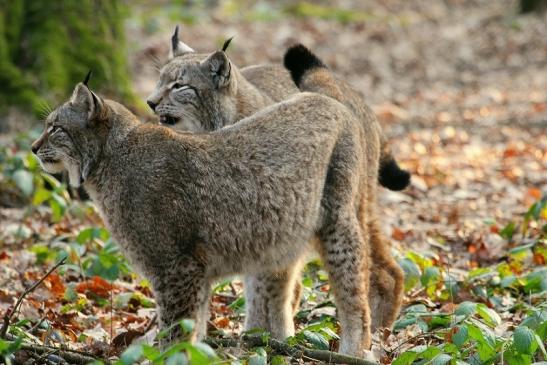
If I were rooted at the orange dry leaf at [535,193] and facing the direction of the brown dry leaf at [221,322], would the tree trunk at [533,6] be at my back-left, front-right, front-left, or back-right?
back-right

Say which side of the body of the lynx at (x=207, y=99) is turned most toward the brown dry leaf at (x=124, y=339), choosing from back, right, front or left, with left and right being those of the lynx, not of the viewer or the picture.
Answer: left

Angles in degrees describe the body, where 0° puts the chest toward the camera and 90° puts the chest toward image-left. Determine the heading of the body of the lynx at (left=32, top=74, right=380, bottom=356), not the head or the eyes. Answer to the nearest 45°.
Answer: approximately 90°

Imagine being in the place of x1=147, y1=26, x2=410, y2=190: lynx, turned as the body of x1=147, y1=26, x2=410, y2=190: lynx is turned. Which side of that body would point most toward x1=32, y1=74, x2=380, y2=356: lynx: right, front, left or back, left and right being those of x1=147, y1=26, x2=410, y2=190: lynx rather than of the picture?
left

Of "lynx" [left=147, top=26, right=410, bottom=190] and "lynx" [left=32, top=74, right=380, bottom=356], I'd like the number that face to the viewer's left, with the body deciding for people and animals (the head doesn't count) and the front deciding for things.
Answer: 2

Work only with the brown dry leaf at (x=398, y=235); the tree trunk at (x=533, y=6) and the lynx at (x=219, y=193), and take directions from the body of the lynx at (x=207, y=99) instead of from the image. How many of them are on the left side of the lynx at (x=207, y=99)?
1

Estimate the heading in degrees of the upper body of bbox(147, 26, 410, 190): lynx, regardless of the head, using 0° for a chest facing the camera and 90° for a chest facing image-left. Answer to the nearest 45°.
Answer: approximately 90°

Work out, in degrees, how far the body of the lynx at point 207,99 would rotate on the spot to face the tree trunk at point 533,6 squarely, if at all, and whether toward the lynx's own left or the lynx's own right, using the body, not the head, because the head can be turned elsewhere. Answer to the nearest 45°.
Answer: approximately 135° to the lynx's own right

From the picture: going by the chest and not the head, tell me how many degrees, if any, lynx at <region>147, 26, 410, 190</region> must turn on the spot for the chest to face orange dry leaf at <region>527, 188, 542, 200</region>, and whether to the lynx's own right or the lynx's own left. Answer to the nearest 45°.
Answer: approximately 135° to the lynx's own right
